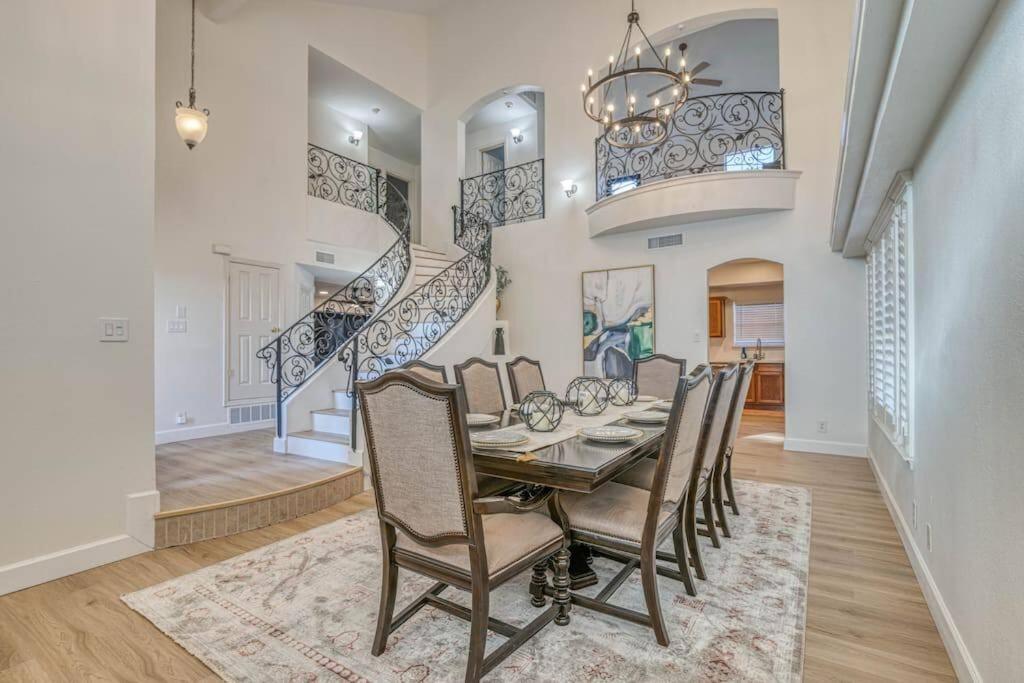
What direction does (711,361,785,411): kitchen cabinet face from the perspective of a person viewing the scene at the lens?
facing the viewer

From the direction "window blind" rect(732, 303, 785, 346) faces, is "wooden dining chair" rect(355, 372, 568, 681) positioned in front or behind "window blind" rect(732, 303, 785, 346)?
in front

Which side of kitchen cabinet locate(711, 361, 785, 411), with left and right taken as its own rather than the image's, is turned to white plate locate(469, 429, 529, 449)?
front

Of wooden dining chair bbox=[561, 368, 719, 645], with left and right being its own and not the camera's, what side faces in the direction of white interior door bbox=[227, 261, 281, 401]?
front

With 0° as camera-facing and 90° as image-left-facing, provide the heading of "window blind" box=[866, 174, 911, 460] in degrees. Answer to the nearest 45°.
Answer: approximately 90°

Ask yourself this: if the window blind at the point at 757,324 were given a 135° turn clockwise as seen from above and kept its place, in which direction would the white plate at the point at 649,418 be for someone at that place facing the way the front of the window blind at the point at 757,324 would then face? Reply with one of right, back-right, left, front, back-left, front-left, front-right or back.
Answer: back-left

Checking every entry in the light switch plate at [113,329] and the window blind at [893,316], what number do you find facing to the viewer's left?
1

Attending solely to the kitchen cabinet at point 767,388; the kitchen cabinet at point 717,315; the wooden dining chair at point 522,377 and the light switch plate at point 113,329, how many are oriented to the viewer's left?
0

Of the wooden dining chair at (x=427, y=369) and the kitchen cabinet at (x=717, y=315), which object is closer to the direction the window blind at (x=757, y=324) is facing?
the wooden dining chair

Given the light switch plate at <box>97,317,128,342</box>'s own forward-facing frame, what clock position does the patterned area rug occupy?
The patterned area rug is roughly at 11 o'clock from the light switch plate.

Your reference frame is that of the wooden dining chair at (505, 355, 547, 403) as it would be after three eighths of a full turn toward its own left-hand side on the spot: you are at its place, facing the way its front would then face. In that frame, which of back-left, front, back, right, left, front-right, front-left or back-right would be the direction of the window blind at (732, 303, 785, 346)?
front-right

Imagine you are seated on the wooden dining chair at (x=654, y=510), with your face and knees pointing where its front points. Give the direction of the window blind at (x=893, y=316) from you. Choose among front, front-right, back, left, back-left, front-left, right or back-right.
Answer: right

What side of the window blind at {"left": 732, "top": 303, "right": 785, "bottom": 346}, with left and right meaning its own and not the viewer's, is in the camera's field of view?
front

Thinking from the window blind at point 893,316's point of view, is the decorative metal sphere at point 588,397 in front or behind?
in front
